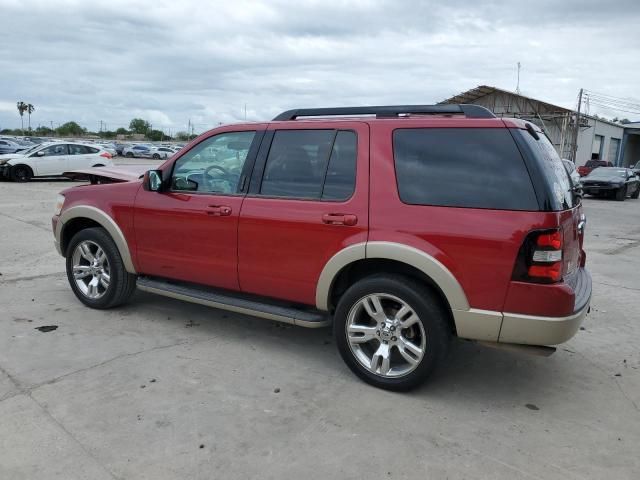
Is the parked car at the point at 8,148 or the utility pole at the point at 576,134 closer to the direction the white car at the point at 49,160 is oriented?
the parked car

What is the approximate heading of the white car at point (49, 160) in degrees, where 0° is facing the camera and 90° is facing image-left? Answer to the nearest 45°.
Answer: approximately 90°

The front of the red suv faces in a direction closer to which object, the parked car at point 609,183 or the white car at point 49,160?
the white car

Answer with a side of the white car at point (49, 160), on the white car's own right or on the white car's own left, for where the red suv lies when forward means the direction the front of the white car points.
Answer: on the white car's own left

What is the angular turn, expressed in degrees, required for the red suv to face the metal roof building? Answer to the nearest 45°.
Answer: approximately 90° to its right

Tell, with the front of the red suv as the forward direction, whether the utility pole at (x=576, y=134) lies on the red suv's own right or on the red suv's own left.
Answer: on the red suv's own right

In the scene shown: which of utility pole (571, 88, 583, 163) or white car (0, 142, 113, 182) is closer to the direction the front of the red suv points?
the white car

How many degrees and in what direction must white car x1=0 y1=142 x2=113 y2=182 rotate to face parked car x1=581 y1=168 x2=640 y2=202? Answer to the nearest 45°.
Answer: approximately 180°

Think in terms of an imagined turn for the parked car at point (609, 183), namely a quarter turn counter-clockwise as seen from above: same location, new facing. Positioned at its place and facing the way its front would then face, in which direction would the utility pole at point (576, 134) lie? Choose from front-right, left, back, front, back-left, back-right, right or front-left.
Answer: back-left
